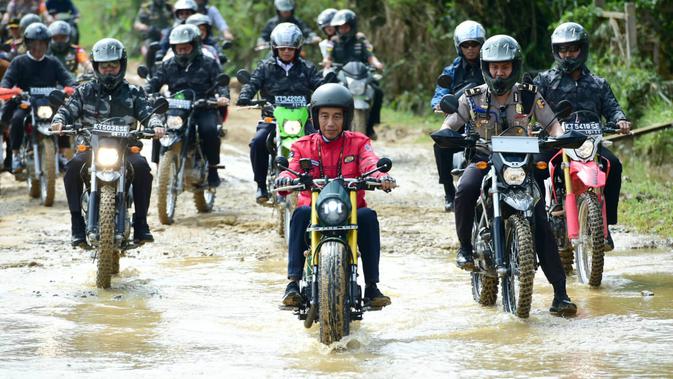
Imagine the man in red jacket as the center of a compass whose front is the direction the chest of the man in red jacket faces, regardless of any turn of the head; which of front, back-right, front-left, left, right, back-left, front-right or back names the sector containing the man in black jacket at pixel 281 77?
back

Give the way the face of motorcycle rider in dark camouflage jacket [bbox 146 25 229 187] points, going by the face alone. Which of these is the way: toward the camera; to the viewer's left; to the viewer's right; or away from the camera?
toward the camera

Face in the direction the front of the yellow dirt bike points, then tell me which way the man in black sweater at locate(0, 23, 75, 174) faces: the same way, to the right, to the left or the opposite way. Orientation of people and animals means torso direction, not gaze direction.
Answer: the same way

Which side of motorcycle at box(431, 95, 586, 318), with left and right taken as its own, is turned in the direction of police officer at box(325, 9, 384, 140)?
back

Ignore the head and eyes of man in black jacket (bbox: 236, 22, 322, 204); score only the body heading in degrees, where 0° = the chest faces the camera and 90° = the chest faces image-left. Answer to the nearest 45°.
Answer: approximately 0°

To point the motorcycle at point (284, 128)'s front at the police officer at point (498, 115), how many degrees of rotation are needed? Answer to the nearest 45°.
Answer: approximately 45° to its left

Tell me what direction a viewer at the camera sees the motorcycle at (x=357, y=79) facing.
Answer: facing the viewer

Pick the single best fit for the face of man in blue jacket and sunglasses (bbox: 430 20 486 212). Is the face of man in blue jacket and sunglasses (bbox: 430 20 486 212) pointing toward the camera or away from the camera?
toward the camera

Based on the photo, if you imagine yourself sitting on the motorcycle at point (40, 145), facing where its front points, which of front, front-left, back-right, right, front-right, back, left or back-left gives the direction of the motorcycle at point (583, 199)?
front-left

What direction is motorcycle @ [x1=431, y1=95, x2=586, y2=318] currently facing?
toward the camera

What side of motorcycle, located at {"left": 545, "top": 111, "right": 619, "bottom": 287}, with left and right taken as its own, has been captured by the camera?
front

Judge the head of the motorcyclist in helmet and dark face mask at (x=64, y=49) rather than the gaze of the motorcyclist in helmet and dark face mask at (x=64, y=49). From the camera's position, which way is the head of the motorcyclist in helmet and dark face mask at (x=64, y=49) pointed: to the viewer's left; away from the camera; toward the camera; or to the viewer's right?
toward the camera

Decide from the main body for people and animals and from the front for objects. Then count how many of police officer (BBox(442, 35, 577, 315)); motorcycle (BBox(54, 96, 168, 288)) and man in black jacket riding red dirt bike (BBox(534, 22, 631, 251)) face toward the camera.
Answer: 3

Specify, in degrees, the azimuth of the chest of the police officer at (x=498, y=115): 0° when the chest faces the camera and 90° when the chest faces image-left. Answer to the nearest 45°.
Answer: approximately 0°
